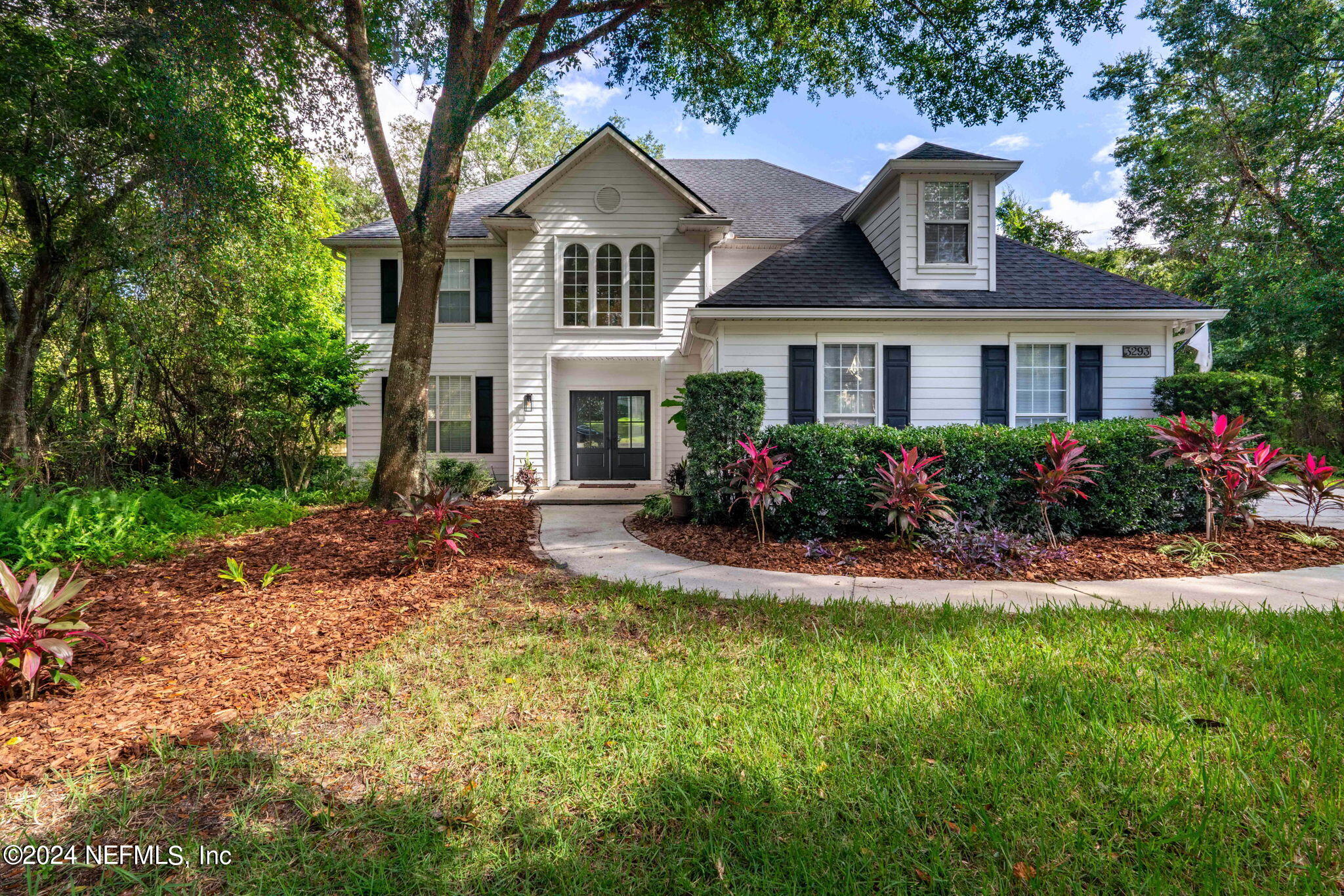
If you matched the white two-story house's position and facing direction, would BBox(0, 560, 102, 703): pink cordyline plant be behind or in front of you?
in front

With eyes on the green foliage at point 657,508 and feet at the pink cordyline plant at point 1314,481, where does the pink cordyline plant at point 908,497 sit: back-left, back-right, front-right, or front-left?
front-left

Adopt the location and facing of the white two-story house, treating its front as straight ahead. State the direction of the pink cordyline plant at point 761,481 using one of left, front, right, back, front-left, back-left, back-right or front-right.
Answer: front

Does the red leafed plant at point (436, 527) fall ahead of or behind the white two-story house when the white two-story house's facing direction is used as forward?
ahead

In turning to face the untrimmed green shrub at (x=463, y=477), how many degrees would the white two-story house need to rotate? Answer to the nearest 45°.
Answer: approximately 90° to its right

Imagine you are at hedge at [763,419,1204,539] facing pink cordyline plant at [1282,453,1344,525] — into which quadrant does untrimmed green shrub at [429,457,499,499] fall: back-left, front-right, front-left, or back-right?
back-left

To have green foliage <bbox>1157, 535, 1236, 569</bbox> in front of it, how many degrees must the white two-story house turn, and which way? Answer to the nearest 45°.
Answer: approximately 45° to its left

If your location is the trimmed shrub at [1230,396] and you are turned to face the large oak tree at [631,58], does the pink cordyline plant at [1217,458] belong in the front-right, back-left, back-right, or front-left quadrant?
front-left

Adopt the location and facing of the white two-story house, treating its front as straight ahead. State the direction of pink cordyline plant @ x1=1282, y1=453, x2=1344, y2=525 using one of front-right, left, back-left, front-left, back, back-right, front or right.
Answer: front-left

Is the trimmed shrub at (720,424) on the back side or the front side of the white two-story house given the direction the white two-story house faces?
on the front side

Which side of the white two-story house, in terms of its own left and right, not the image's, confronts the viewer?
front

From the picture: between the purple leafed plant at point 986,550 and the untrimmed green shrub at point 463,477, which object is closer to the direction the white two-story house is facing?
the purple leafed plant
